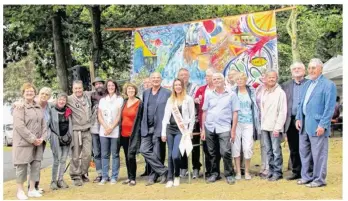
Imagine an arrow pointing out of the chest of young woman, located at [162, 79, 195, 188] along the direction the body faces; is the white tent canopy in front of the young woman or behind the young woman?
behind

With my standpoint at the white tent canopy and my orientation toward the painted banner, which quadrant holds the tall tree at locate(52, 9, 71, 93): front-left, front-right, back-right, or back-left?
front-right

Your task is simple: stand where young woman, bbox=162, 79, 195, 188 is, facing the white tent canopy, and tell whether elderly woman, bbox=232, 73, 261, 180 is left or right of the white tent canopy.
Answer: right

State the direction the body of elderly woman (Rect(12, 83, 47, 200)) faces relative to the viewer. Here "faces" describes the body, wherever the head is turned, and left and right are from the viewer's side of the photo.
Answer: facing the viewer and to the right of the viewer

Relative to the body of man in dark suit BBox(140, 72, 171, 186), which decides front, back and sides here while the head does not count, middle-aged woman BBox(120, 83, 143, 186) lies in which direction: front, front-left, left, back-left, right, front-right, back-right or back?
right

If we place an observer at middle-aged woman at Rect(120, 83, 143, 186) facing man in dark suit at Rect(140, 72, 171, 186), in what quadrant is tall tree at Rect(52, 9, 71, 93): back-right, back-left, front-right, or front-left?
back-left

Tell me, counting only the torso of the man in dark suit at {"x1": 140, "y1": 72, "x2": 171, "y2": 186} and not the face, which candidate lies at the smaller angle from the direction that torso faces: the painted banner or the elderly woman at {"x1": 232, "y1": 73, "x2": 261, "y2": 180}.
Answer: the elderly woman

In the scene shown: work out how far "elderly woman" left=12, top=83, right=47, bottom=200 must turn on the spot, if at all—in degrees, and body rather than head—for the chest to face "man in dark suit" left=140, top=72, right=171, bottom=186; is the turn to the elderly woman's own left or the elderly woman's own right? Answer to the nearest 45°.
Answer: approximately 45° to the elderly woman's own left

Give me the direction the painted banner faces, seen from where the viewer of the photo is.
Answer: facing the viewer

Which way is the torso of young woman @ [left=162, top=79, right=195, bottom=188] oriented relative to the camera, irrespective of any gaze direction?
toward the camera
